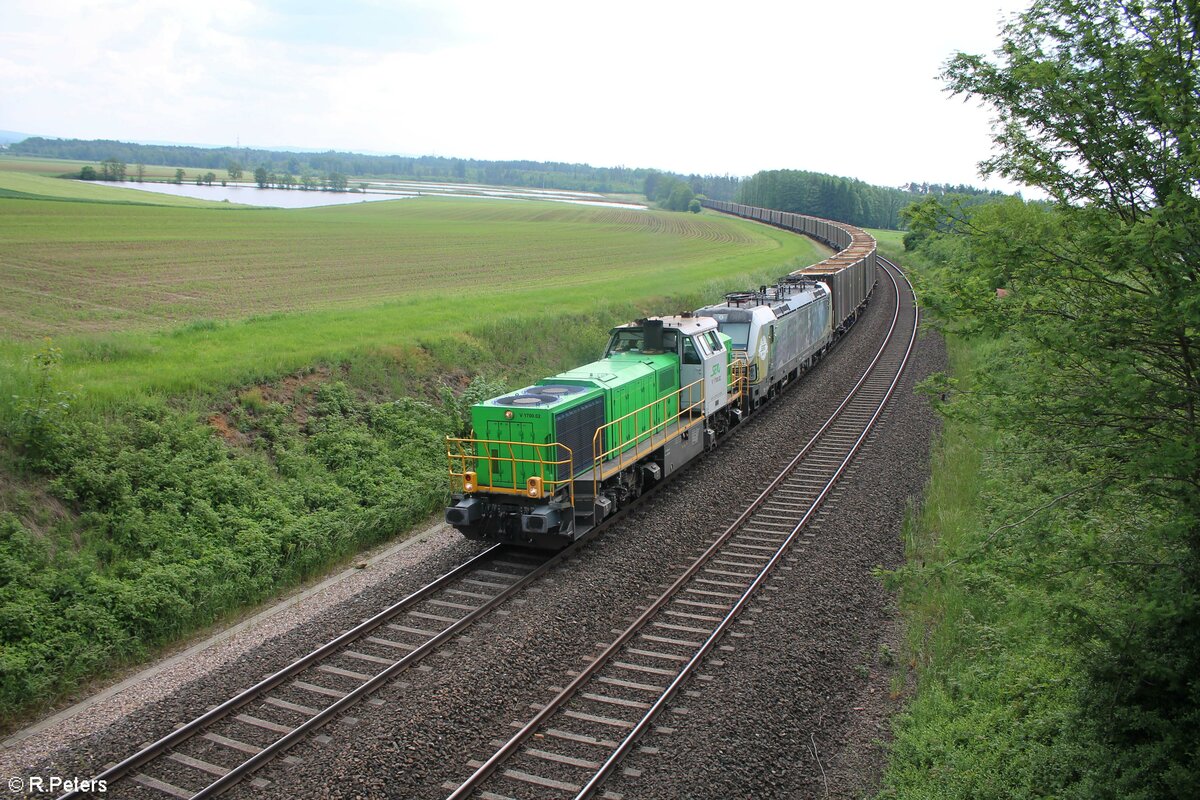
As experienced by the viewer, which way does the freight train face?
facing the viewer and to the left of the viewer

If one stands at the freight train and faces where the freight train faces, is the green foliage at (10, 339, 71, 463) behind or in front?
in front

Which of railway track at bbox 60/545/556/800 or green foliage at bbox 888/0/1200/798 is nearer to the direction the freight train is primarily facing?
the railway track

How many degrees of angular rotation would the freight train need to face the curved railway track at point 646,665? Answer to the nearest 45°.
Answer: approximately 45° to its left

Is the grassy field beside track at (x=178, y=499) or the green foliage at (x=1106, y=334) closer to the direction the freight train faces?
the grassy field beside track
